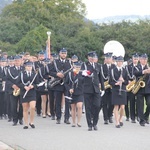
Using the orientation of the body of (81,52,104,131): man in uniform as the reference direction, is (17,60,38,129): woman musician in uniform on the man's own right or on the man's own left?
on the man's own right

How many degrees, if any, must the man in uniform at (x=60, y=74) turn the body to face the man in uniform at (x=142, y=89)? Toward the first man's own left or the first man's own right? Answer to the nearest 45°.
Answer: approximately 90° to the first man's own left

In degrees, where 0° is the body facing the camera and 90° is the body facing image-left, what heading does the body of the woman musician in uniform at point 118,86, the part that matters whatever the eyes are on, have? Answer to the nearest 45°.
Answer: approximately 0°

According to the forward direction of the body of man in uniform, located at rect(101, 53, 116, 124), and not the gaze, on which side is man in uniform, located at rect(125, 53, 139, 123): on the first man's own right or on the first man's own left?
on the first man's own left

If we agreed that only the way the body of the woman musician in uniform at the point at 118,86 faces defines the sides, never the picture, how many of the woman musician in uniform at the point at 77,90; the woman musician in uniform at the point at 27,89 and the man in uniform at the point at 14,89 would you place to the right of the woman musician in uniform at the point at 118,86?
3

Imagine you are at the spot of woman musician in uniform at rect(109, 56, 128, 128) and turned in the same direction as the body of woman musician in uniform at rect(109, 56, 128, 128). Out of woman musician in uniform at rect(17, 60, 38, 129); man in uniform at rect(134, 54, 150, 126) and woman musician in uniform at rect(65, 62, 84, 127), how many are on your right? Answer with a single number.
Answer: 2

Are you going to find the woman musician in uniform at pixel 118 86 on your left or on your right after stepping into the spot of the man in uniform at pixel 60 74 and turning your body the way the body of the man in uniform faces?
on your left

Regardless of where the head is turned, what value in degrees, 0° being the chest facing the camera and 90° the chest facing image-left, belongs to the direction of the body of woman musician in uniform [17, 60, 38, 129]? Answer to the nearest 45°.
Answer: approximately 0°

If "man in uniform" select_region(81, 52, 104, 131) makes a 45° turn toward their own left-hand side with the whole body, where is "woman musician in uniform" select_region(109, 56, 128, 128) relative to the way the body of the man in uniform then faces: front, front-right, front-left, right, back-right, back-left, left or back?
left
